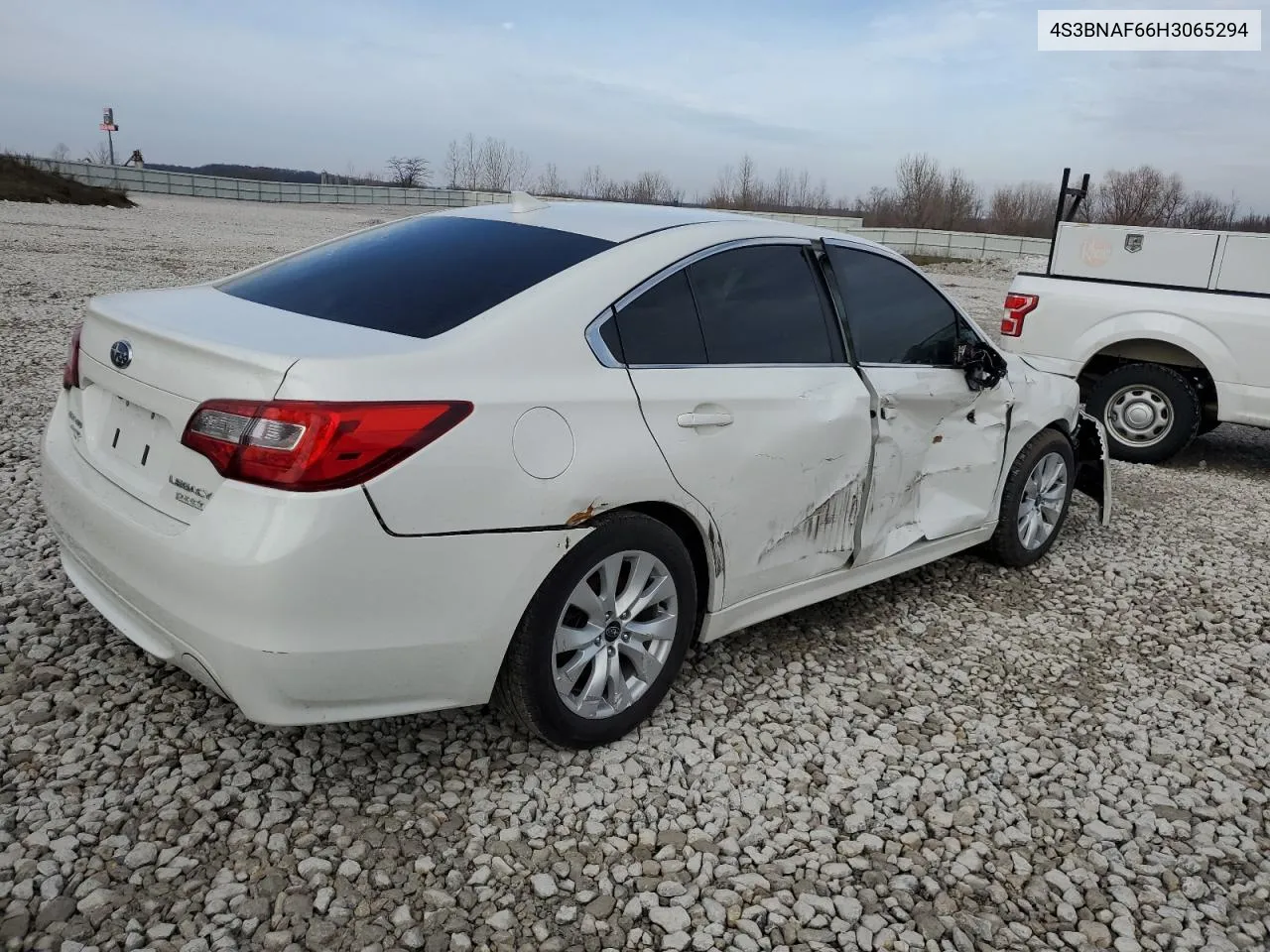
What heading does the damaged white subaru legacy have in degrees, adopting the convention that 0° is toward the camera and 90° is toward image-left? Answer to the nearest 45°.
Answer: approximately 225°

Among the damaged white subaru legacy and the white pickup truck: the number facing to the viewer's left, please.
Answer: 0

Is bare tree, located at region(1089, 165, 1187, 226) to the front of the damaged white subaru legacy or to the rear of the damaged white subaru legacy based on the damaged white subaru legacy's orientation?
to the front

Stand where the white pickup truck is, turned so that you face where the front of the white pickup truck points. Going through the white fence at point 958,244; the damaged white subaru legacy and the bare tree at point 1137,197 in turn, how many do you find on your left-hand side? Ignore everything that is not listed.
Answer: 2

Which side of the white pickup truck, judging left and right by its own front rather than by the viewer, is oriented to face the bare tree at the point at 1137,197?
left

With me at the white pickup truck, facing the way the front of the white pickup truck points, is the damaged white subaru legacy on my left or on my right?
on my right

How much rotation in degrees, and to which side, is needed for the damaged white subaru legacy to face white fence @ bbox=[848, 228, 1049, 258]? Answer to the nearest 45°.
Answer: approximately 45° to its left

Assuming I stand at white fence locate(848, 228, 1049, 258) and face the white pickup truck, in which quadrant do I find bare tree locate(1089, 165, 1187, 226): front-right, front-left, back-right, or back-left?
back-left

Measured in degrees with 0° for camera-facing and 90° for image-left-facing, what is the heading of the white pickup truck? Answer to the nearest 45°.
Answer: approximately 270°

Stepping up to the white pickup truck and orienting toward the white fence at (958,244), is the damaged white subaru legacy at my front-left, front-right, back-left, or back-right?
back-left

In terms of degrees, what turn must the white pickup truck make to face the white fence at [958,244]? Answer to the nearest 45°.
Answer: approximately 90° to its left

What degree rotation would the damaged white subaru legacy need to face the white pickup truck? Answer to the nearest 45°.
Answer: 0° — it already faces it
